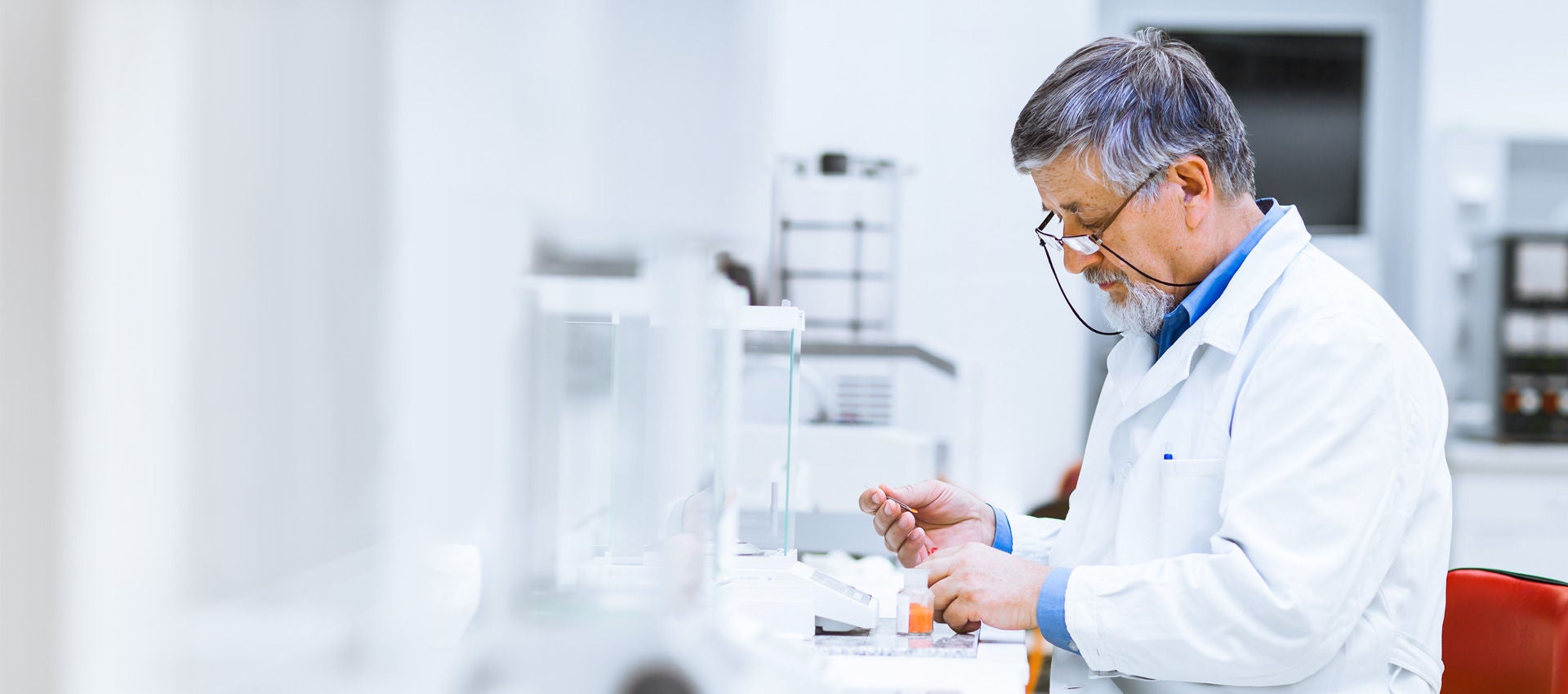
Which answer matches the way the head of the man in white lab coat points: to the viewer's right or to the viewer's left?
to the viewer's left

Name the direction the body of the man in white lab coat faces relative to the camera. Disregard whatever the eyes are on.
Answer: to the viewer's left

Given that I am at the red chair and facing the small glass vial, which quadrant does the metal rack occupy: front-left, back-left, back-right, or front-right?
front-right

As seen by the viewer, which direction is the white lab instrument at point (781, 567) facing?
to the viewer's right

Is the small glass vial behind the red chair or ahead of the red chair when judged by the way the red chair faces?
ahead

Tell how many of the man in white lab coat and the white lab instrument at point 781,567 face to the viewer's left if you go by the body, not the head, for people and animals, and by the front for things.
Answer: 1

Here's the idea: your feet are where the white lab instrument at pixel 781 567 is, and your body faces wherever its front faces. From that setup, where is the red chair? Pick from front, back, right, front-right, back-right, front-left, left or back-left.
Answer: front

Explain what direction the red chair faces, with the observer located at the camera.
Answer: facing the viewer and to the left of the viewer

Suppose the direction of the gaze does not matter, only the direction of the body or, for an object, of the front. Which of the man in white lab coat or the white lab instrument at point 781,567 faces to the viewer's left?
the man in white lab coat

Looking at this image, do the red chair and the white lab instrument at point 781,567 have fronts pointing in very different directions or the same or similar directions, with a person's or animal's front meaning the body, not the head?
very different directions

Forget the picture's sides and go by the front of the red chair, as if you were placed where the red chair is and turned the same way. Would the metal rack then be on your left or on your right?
on your right

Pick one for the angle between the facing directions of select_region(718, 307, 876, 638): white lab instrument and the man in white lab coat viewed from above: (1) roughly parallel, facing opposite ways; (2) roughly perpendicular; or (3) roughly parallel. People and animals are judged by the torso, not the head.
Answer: roughly parallel, facing opposite ways
